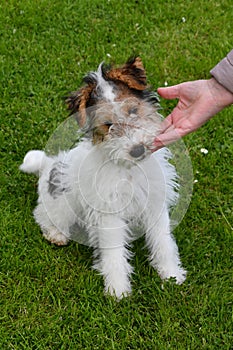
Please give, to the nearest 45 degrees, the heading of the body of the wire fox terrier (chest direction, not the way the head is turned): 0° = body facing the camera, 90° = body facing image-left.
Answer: approximately 315°
